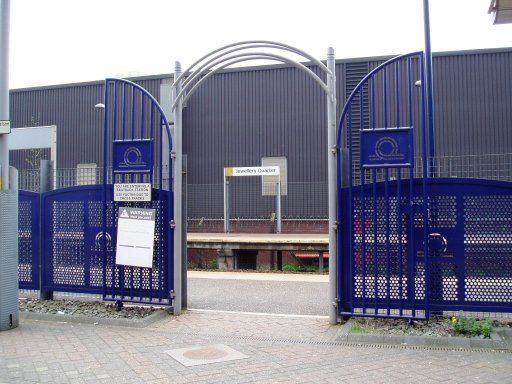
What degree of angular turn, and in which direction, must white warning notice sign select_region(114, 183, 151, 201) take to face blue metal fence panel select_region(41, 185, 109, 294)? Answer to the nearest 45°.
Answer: approximately 135° to its right

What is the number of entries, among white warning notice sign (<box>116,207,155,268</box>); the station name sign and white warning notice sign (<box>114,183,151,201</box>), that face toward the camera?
3

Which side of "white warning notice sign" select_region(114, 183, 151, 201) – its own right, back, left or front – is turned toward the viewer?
front

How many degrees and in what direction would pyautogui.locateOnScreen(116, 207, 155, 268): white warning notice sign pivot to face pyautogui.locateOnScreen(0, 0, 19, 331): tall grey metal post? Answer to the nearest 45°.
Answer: approximately 90° to its right

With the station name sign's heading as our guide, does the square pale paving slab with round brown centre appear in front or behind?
in front

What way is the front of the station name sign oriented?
toward the camera

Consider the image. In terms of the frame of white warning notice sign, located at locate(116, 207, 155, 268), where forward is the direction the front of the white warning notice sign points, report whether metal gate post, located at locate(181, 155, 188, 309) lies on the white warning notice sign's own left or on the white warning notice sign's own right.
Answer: on the white warning notice sign's own left

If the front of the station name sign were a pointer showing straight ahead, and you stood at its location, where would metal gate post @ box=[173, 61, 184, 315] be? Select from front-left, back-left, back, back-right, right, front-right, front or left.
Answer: front

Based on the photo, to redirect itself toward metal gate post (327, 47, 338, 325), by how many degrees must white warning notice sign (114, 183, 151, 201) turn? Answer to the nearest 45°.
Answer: approximately 45° to its left

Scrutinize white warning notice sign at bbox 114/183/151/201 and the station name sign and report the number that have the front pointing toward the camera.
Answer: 2

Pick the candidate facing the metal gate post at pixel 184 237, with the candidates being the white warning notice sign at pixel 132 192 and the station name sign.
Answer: the station name sign
